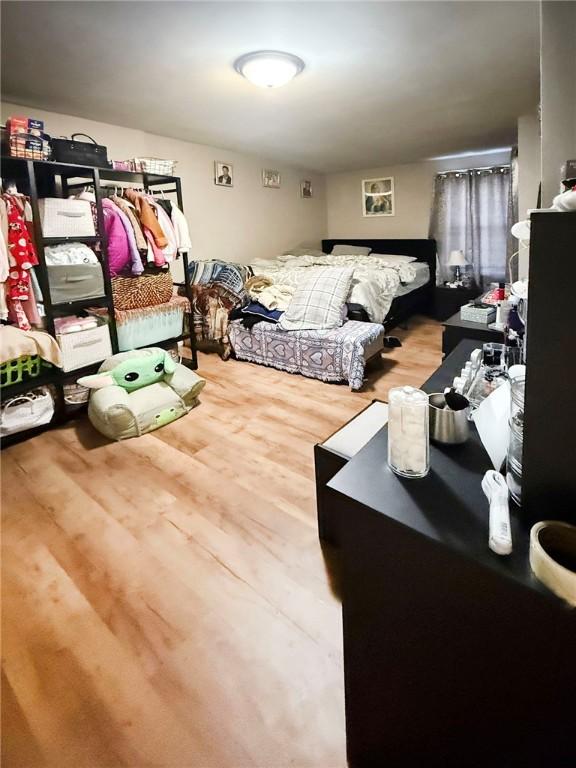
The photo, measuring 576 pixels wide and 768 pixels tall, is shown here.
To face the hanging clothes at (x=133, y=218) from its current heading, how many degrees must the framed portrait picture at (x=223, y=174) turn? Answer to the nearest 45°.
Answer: approximately 45° to its right

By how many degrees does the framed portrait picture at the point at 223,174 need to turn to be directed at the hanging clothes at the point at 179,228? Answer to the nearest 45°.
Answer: approximately 45° to its right

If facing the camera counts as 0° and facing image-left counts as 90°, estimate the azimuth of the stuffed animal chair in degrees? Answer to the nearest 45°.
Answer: approximately 315°

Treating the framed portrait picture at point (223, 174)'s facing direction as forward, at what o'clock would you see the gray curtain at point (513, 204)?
The gray curtain is roughly at 11 o'clock from the framed portrait picture.

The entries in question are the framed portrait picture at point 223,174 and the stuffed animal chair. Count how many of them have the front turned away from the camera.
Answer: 0

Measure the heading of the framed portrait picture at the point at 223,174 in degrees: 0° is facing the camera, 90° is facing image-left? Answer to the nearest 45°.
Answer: approximately 315°
